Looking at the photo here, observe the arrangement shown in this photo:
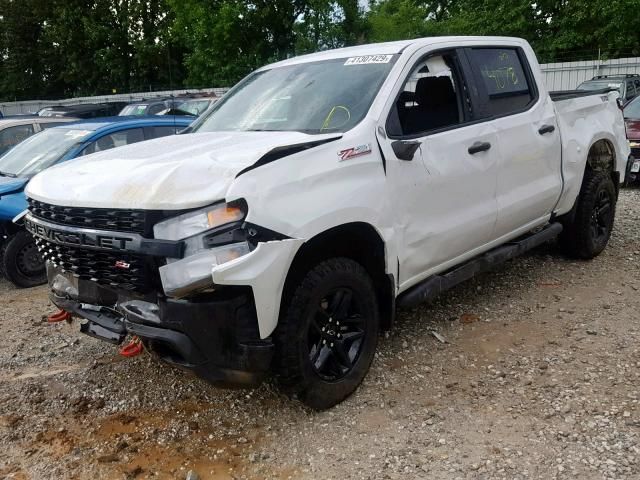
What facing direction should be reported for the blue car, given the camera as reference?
facing the viewer and to the left of the viewer

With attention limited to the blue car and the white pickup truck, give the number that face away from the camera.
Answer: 0

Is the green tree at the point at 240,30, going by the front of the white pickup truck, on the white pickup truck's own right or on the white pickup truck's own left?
on the white pickup truck's own right

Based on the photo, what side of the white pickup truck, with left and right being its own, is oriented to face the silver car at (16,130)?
right

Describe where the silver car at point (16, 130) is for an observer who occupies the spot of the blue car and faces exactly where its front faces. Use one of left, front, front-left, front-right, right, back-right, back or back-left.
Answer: back-right

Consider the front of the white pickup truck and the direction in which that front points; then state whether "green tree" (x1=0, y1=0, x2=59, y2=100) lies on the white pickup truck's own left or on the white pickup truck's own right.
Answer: on the white pickup truck's own right

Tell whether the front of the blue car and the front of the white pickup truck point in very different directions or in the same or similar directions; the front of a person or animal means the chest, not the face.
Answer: same or similar directions

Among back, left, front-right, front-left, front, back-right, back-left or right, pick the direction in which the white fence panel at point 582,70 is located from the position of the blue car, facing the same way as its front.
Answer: back

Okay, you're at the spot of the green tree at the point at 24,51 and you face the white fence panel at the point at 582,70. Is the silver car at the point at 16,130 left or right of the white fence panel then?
right

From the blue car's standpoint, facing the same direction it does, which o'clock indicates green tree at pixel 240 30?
The green tree is roughly at 5 o'clock from the blue car.

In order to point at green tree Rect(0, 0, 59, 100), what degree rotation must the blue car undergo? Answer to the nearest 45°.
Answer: approximately 135° to its right
